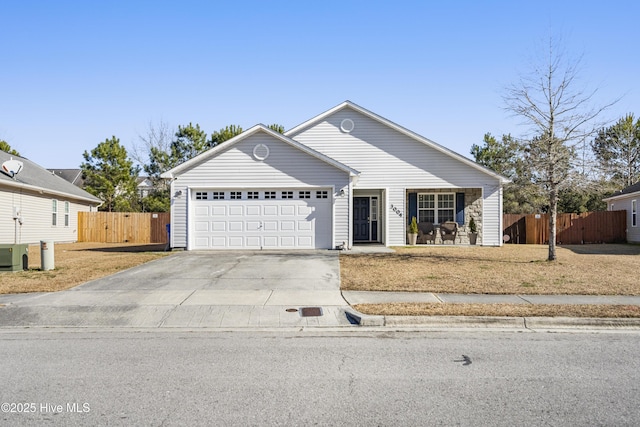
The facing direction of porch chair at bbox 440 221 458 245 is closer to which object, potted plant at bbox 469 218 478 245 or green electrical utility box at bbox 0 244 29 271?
the green electrical utility box

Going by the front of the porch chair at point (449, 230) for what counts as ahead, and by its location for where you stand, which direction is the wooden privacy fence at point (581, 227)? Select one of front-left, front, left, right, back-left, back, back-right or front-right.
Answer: back-left

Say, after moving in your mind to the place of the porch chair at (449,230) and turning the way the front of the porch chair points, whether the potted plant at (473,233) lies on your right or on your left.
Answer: on your left

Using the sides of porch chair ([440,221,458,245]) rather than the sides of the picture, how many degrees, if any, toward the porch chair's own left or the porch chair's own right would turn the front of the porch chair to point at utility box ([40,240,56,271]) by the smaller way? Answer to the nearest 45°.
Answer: approximately 45° to the porch chair's own right

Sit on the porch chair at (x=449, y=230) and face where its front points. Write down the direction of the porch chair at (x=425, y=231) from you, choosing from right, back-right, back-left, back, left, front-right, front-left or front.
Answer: right

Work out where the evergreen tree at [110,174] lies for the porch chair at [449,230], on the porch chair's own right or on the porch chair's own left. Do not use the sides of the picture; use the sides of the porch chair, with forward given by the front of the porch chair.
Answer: on the porch chair's own right

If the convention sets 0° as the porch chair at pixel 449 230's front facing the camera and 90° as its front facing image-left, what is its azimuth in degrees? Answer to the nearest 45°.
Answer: approximately 0°

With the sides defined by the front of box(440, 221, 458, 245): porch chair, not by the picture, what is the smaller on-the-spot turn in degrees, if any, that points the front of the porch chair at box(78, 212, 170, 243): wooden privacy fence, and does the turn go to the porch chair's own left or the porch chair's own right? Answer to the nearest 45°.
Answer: approximately 90° to the porch chair's own right

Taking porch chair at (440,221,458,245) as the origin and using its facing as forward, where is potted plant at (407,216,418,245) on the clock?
The potted plant is roughly at 2 o'clock from the porch chair.

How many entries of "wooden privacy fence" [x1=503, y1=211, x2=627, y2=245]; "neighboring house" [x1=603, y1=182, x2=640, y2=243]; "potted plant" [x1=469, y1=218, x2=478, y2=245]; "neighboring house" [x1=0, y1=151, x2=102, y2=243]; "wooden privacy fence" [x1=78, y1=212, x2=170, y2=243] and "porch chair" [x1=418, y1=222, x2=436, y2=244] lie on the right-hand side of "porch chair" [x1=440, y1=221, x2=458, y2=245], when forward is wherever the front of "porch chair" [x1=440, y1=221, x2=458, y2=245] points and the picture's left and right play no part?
3

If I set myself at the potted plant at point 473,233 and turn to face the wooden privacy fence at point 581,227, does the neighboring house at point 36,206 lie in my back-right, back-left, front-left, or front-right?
back-left

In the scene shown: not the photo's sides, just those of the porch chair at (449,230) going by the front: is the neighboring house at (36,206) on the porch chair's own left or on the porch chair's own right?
on the porch chair's own right

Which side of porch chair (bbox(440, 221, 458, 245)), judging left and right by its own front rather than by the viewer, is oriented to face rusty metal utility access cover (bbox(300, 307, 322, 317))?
front

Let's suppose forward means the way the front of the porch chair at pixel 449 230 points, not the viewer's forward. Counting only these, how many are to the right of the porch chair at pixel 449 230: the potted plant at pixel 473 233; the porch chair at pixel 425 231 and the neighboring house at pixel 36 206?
2
